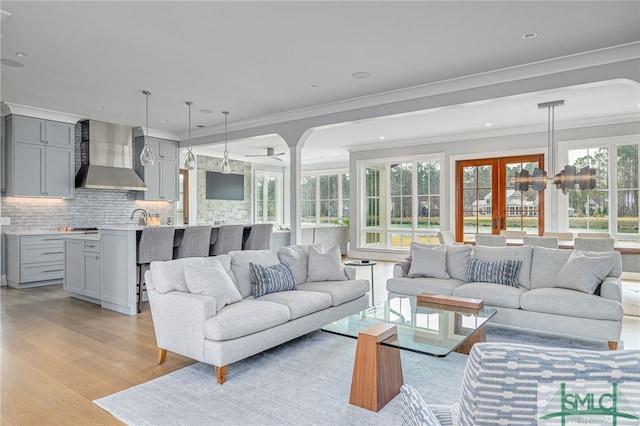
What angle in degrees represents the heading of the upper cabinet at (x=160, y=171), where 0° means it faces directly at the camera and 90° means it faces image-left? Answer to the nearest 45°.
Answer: approximately 315°

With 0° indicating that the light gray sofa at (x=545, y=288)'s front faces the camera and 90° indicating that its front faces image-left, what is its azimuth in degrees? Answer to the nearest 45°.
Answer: approximately 45°

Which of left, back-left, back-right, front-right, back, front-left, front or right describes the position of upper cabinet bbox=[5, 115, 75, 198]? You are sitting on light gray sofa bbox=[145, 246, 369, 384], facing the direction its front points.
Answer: back

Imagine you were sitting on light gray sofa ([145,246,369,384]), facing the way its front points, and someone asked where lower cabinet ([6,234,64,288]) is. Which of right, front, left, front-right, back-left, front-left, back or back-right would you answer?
back

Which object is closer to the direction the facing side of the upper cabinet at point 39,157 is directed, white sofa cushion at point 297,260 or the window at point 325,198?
the white sofa cushion

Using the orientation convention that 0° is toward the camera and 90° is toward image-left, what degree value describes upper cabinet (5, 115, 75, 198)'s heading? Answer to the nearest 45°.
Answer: approximately 315°

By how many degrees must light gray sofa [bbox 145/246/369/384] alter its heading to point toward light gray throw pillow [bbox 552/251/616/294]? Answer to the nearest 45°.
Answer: approximately 45° to its left

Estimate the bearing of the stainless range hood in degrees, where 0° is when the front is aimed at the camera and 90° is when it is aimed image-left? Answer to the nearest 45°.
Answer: approximately 315°

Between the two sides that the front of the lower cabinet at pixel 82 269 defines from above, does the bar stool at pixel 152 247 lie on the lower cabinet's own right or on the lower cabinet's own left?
on the lower cabinet's own left
